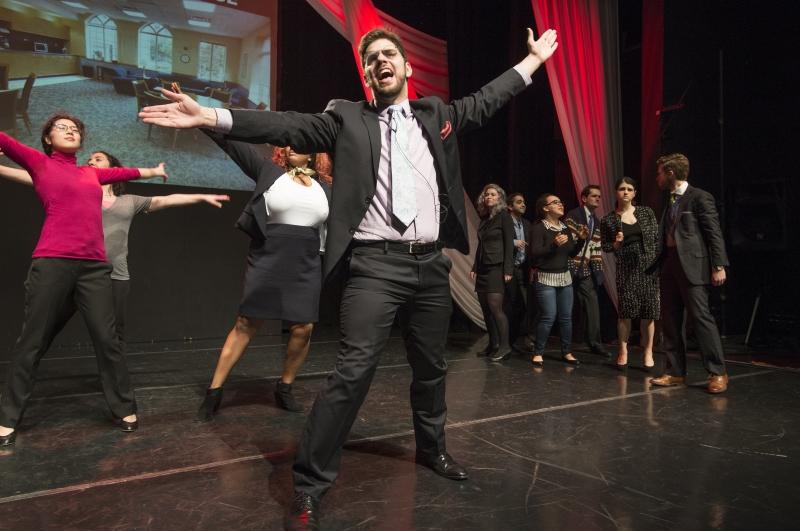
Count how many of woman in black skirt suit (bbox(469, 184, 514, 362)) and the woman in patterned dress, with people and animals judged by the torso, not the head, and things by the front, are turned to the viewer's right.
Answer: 0

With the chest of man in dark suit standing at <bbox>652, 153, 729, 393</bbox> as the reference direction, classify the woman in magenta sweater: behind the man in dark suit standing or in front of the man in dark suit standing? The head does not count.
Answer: in front

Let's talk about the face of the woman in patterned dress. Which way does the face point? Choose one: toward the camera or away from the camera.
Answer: toward the camera

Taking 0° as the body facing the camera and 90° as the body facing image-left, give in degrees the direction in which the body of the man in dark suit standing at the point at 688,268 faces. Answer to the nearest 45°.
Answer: approximately 45°

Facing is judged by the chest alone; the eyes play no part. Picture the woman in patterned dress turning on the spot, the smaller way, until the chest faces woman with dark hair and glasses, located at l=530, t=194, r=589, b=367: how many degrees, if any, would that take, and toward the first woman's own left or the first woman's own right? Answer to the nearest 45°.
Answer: approximately 90° to the first woman's own right

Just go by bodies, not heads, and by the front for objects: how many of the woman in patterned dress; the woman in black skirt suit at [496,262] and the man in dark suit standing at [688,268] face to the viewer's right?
0

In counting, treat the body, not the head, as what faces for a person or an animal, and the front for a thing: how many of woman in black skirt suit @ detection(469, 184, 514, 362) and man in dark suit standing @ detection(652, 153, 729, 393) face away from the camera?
0

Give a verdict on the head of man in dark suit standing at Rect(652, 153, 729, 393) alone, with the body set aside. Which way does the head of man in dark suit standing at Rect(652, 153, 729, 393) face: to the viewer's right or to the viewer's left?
to the viewer's left

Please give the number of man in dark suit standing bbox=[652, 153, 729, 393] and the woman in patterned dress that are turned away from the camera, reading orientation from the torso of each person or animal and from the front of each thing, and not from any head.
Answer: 0

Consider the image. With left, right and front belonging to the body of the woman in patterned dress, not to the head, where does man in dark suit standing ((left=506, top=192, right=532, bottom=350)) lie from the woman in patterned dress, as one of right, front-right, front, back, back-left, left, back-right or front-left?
back-right

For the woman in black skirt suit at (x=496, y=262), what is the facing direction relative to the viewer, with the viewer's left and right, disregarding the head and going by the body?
facing the viewer and to the left of the viewer

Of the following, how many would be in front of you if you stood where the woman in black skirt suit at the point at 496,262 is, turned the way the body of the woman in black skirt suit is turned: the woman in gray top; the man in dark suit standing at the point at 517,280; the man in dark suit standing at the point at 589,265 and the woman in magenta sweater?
2

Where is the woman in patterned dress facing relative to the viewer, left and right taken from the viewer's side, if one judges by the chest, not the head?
facing the viewer

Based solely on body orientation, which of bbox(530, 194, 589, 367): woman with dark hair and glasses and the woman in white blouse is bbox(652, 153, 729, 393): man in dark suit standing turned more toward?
the woman in white blouse
